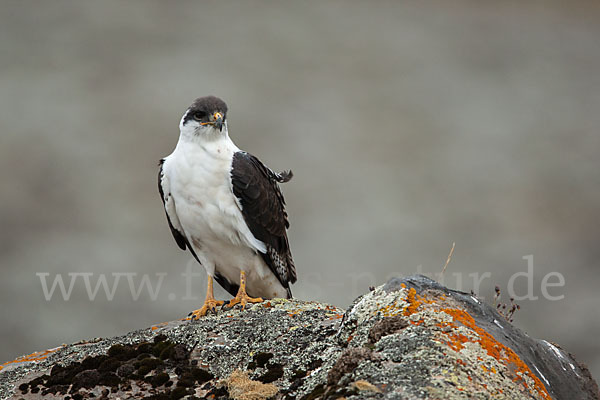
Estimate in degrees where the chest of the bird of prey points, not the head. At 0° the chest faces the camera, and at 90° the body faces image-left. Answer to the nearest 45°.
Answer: approximately 45°
